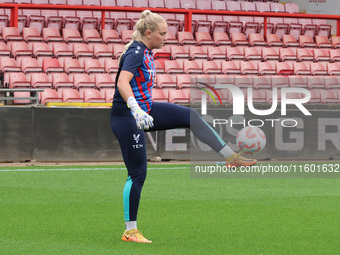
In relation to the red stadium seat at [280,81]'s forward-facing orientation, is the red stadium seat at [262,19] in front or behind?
behind

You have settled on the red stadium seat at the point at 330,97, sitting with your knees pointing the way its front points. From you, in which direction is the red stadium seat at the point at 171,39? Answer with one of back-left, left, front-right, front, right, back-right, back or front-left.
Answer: right

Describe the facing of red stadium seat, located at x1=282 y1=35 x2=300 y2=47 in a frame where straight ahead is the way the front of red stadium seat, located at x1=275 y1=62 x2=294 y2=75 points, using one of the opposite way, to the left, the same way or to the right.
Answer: the same way

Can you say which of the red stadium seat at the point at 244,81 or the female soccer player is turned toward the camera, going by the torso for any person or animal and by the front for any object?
the red stadium seat

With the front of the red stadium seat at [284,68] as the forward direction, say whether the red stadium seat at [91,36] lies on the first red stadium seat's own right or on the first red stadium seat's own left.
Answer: on the first red stadium seat's own right

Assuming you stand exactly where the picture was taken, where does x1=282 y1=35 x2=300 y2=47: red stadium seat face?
facing the viewer and to the right of the viewer

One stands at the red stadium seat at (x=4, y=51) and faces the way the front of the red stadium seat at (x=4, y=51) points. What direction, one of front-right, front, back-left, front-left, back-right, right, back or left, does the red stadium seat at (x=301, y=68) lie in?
front-left

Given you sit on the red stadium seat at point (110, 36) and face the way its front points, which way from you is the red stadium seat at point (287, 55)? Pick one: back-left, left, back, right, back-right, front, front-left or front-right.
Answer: front-left

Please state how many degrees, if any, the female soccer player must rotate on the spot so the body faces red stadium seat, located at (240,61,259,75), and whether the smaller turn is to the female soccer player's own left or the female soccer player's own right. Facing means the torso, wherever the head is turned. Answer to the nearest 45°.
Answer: approximately 90° to the female soccer player's own left

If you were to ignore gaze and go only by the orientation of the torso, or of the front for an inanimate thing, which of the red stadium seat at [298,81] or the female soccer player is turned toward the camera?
the red stadium seat

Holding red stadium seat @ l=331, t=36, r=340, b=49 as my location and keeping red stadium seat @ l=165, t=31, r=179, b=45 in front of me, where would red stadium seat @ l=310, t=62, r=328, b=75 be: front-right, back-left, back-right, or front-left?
front-left

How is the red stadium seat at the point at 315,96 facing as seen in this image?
toward the camera

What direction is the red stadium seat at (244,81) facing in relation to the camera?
toward the camera

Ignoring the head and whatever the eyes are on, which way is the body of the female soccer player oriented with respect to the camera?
to the viewer's right

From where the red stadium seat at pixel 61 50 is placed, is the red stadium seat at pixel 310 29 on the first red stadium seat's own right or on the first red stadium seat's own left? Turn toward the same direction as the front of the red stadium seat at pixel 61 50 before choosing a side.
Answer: on the first red stadium seat's own left

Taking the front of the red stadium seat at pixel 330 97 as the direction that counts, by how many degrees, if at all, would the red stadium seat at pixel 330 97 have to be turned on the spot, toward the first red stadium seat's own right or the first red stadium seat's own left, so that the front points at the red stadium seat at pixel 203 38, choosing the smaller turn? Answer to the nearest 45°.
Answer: approximately 90° to the first red stadium seat's own right

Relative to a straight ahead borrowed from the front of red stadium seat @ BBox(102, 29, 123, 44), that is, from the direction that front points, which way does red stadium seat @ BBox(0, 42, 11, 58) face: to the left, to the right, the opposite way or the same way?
the same way

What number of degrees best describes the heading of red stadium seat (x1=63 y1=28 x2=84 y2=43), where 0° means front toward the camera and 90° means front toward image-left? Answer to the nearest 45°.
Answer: approximately 315°

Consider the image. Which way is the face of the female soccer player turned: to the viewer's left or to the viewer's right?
to the viewer's right

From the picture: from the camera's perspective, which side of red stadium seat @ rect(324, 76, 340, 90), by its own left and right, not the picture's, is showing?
front
